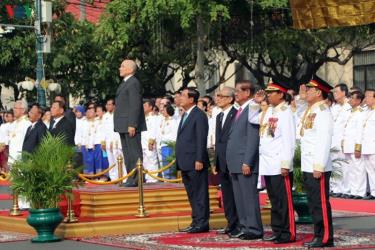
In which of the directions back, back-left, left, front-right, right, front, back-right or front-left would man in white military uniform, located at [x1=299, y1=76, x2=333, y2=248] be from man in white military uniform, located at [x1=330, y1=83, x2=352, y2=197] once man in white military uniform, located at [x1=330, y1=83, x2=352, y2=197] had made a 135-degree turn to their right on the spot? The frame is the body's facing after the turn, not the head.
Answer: back

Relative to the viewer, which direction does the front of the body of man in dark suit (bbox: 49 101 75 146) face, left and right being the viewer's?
facing the viewer and to the left of the viewer

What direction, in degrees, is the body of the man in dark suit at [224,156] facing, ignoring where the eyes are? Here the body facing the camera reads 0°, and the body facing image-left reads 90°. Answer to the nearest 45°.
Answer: approximately 45°

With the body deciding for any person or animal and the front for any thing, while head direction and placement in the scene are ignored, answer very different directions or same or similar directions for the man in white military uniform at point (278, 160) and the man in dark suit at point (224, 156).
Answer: same or similar directions

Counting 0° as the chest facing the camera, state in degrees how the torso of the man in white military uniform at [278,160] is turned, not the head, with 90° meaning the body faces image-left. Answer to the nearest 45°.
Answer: approximately 45°

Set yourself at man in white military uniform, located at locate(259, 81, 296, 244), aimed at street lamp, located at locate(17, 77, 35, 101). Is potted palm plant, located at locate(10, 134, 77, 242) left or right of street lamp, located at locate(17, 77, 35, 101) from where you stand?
left

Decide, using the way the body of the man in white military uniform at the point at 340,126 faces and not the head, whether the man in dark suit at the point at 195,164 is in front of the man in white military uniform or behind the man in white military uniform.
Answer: in front

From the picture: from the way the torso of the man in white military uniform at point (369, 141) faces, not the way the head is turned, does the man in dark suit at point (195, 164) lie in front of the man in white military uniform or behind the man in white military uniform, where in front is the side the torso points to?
in front

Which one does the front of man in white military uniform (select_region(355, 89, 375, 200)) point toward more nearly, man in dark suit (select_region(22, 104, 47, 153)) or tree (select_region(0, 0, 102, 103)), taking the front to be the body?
the man in dark suit

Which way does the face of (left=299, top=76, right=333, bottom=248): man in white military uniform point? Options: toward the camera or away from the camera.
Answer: toward the camera

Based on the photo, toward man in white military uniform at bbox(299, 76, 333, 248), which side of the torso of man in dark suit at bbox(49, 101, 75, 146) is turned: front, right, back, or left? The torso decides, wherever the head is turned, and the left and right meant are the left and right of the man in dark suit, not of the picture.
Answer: left
